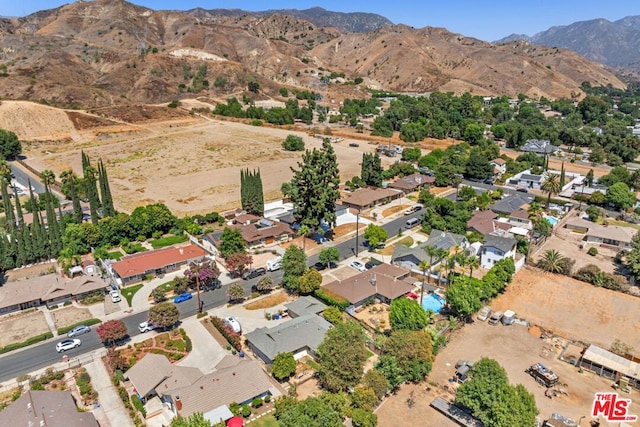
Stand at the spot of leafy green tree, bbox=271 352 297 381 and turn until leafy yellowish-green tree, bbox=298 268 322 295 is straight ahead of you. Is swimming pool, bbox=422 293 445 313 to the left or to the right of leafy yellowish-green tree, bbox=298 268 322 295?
right

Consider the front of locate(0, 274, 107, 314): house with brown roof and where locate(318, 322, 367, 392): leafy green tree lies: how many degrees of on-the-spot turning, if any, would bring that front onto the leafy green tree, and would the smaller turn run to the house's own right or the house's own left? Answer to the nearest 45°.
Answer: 0° — it already faces it

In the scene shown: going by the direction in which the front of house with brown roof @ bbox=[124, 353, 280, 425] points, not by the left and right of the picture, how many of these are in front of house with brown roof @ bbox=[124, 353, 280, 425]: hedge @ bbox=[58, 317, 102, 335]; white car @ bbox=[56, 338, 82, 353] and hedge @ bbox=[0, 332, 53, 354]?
3

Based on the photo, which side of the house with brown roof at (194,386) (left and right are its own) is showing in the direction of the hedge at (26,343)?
front

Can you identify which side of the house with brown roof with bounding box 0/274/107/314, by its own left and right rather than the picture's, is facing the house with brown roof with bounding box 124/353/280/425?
front

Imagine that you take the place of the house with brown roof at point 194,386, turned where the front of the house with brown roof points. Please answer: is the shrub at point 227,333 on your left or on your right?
on your right

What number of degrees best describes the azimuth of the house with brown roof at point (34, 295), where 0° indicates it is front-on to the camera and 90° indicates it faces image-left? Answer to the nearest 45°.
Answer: approximately 315°

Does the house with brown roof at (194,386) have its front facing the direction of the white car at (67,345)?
no

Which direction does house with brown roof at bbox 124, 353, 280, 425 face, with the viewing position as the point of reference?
facing away from the viewer and to the left of the viewer

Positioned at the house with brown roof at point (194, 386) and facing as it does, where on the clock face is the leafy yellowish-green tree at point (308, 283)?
The leafy yellowish-green tree is roughly at 3 o'clock from the house with brown roof.

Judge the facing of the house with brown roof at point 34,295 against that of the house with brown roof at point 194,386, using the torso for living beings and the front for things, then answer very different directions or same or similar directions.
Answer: very different directions

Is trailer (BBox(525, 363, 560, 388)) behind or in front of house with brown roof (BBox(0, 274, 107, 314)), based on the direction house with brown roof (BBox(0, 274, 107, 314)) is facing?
in front
